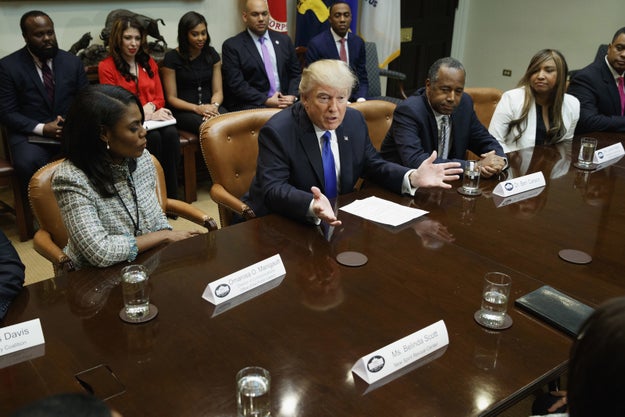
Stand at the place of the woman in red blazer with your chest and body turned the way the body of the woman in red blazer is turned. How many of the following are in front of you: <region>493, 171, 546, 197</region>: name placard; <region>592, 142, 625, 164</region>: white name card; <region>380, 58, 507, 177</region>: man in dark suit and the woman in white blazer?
4

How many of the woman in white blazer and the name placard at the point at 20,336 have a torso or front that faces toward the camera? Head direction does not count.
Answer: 2

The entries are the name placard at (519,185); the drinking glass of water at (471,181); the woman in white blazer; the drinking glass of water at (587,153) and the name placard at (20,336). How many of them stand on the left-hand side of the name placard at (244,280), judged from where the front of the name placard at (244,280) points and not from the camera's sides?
4

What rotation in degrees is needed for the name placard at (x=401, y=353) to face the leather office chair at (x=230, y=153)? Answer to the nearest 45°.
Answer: approximately 180°

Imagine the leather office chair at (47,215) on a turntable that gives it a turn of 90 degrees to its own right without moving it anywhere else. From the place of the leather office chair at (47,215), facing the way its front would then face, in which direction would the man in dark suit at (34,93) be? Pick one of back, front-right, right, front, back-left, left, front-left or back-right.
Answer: back-right

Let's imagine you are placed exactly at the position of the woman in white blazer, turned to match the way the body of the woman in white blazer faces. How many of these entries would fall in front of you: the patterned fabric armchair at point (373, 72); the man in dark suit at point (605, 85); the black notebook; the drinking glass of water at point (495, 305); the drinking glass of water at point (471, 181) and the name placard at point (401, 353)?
4

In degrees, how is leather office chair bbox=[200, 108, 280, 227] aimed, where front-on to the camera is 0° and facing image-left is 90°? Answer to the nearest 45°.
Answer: approximately 315°

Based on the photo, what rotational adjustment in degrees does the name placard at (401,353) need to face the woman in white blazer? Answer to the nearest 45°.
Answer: approximately 135° to its left

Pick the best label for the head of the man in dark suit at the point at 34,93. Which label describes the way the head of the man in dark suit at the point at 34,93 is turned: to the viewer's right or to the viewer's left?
to the viewer's right

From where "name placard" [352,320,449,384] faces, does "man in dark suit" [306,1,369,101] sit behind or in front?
behind
